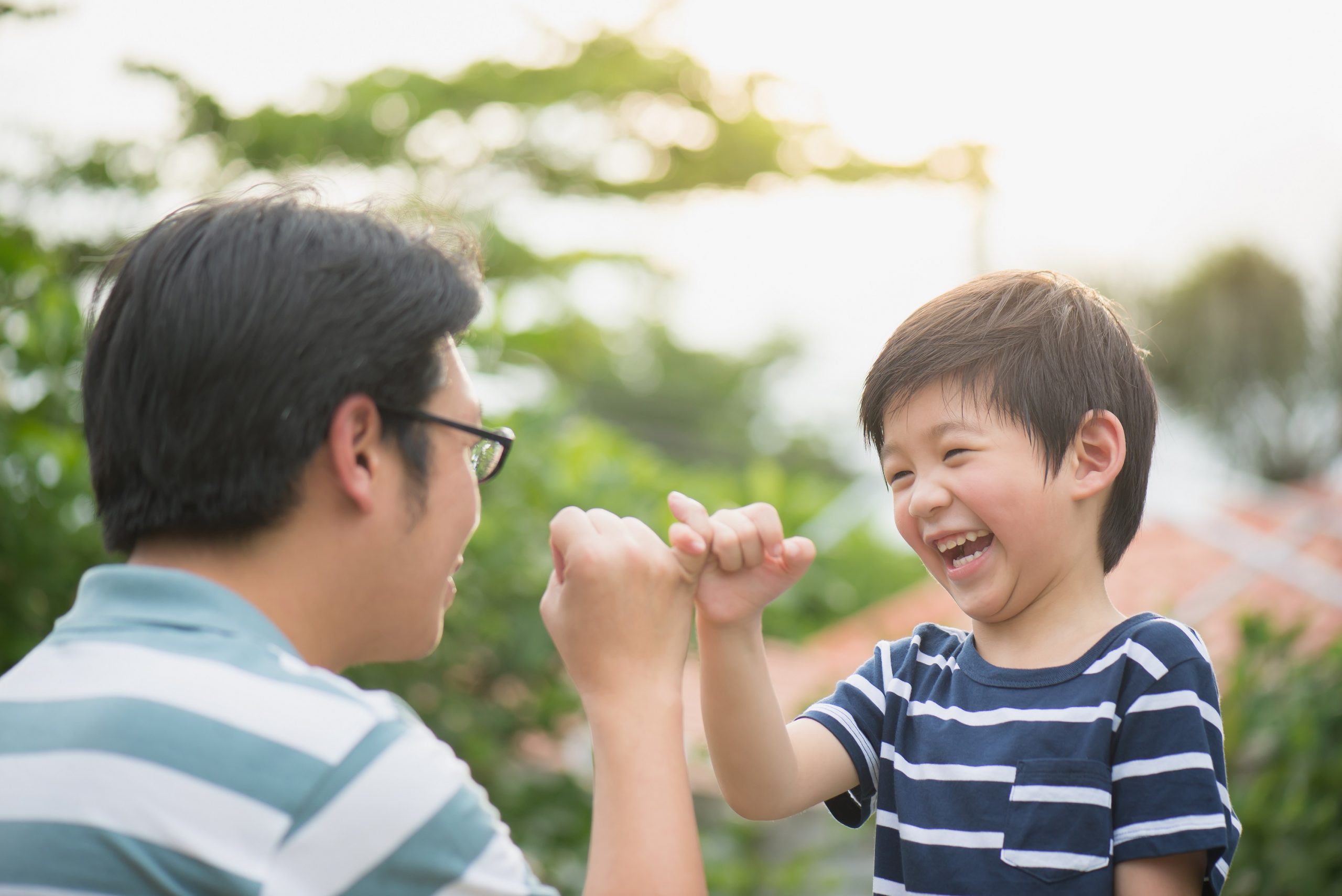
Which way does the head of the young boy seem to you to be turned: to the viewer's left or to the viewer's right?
to the viewer's left

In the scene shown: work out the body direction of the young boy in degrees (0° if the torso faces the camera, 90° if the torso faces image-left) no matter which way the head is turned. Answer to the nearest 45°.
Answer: approximately 45°

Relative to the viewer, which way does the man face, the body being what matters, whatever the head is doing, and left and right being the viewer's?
facing away from the viewer and to the right of the viewer

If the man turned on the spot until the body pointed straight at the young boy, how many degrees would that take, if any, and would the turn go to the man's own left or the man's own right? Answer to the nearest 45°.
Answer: approximately 45° to the man's own right

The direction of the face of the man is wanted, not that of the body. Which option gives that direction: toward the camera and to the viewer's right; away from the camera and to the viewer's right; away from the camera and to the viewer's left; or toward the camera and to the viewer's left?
away from the camera and to the viewer's right

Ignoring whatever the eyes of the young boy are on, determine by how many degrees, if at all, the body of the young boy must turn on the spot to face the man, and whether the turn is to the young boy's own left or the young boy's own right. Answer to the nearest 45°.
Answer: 0° — they already face them
